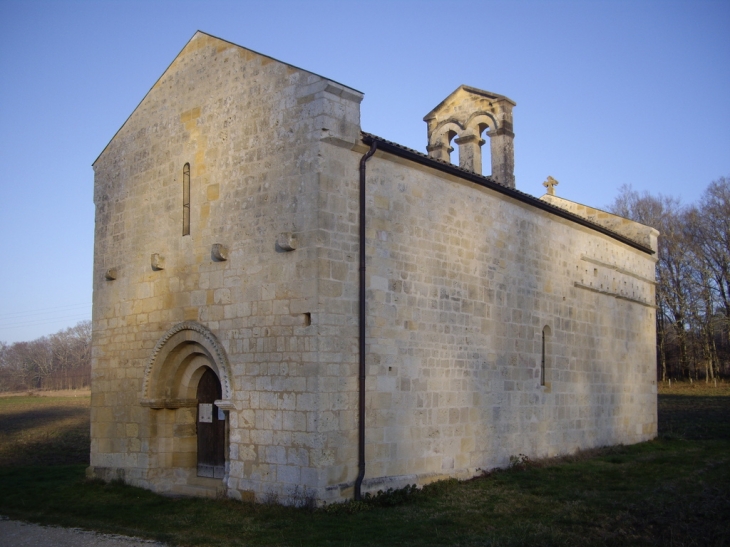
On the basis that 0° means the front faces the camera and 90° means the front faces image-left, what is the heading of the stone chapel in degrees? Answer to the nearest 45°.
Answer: approximately 45°
